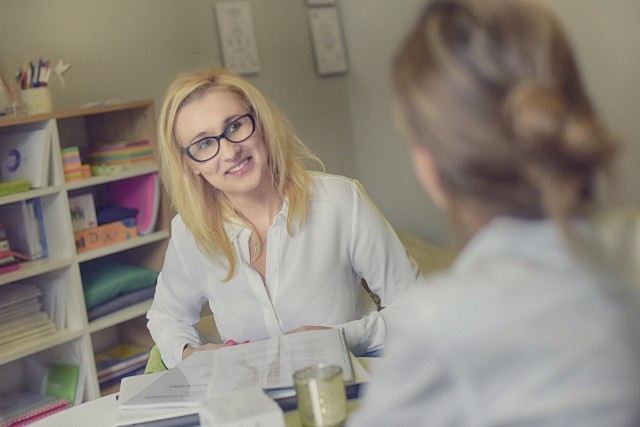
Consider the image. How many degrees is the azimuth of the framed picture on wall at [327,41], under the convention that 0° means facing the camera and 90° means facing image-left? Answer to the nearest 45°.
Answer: approximately 0°

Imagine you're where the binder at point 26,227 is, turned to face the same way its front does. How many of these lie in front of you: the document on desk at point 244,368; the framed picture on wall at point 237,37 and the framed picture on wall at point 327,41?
1

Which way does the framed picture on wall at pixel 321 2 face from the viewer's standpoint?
toward the camera

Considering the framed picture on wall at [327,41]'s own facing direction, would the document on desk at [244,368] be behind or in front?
in front

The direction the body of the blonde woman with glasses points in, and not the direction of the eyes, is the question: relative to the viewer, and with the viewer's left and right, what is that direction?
facing the viewer

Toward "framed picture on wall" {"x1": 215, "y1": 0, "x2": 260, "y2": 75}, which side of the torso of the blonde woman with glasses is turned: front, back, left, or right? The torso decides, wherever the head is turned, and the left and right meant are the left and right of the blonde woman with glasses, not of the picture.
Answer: back

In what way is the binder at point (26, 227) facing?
toward the camera

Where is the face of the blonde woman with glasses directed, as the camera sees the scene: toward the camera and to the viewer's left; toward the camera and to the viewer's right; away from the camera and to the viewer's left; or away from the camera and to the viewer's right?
toward the camera and to the viewer's right

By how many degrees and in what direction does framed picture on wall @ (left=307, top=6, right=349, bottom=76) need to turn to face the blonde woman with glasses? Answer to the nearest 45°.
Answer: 0° — it already faces them
